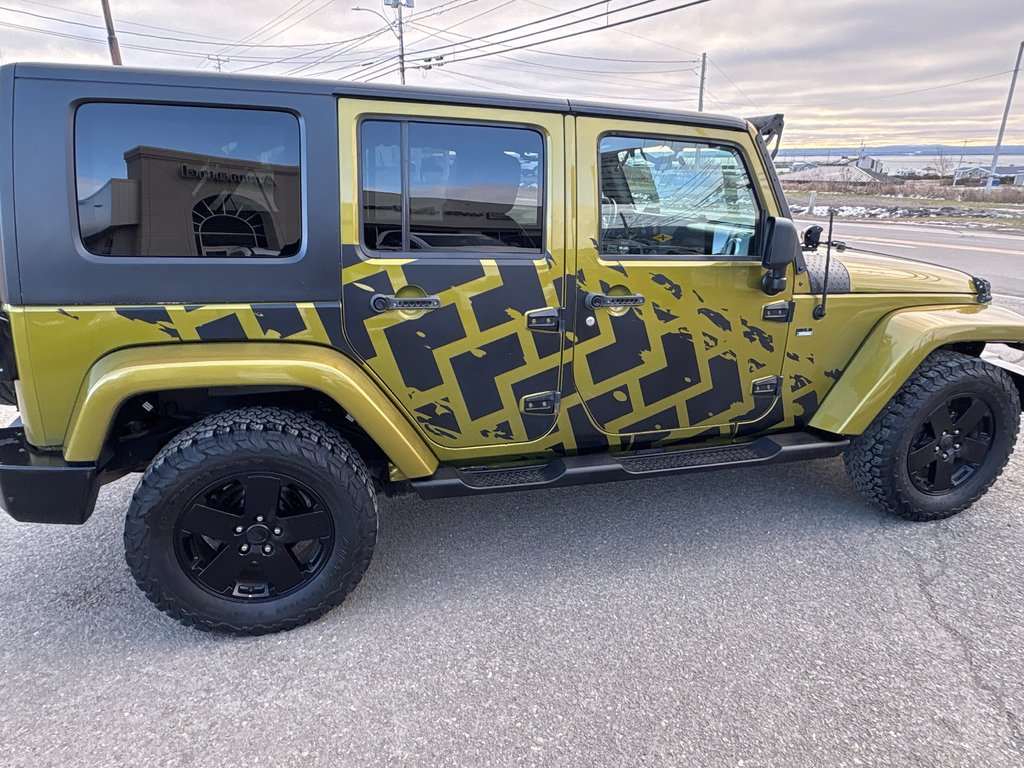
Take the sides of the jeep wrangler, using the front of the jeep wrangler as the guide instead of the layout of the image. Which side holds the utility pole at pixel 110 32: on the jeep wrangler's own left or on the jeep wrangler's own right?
on the jeep wrangler's own left

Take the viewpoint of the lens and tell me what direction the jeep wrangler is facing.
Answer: facing to the right of the viewer
